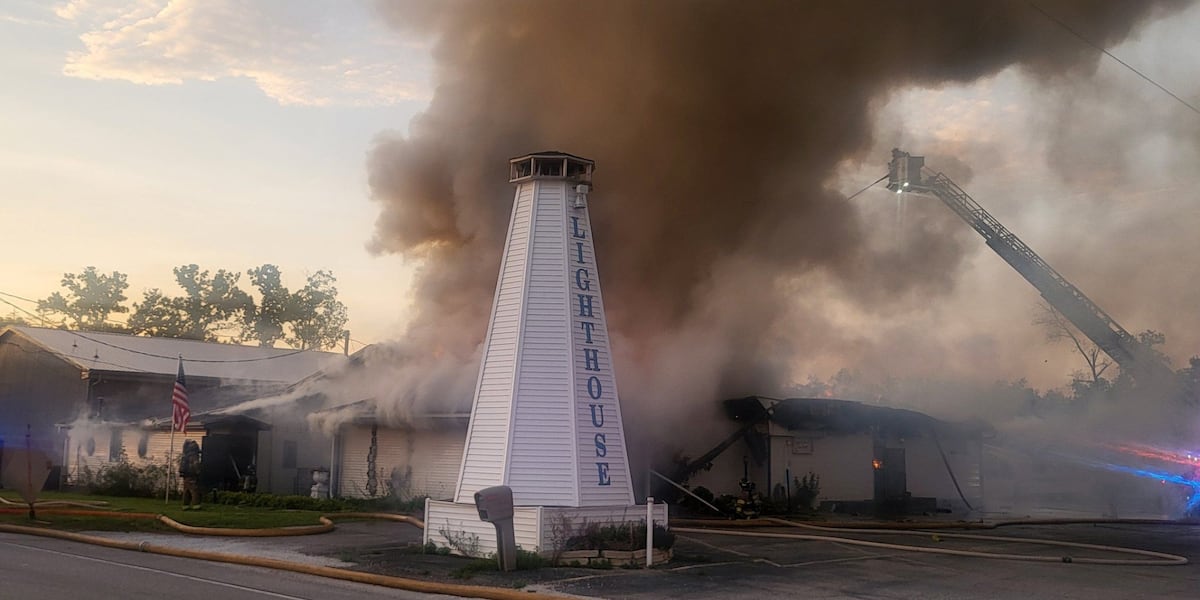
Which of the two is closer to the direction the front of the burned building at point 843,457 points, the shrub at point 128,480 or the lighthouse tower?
the lighthouse tower

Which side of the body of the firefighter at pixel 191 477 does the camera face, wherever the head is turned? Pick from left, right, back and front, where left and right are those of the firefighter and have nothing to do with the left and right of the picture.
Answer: back

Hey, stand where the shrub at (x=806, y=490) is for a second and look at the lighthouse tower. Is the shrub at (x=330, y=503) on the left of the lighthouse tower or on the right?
right

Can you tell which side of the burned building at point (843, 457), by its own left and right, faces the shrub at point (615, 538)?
front

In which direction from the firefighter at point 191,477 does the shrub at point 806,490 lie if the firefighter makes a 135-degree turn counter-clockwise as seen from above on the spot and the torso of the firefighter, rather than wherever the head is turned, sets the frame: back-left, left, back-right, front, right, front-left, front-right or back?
back-left

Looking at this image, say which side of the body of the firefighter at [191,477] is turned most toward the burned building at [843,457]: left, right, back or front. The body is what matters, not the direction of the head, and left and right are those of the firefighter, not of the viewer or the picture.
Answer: right

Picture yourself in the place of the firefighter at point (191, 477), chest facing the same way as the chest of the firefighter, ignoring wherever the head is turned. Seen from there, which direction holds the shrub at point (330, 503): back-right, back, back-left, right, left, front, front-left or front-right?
right

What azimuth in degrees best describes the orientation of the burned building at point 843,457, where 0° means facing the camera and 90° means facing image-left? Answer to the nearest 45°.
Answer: approximately 0°

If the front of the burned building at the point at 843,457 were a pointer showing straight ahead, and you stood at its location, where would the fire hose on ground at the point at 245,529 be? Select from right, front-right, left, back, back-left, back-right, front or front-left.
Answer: front-right

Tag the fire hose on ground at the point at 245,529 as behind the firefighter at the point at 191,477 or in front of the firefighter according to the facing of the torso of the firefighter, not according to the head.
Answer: behind
